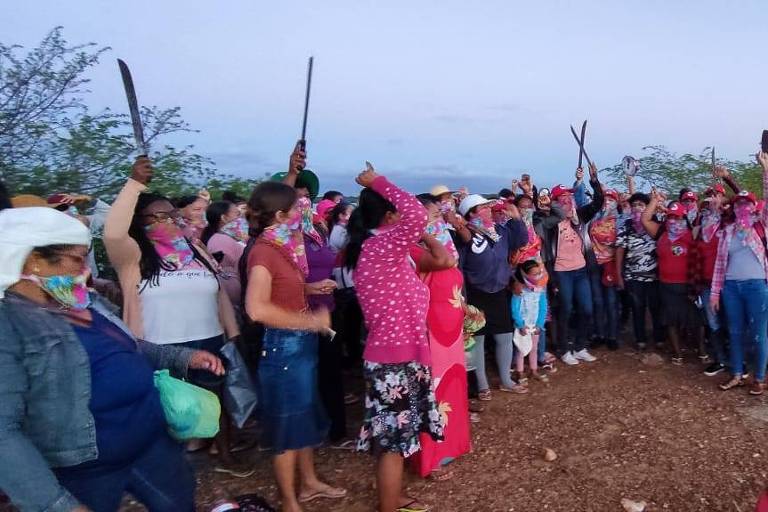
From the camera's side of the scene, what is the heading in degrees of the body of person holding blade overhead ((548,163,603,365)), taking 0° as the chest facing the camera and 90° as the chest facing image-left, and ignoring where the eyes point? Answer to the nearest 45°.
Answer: approximately 0°

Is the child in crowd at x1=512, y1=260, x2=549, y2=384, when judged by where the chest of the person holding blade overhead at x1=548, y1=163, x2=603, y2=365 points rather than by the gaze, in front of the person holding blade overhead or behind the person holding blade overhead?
in front
